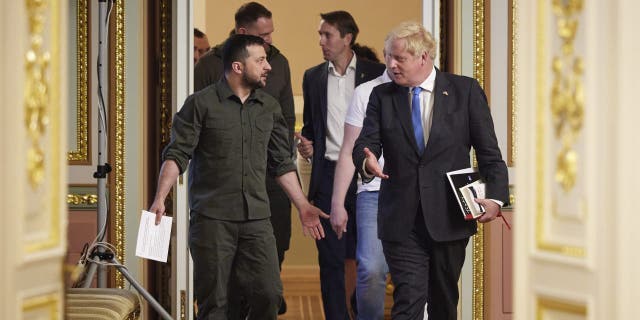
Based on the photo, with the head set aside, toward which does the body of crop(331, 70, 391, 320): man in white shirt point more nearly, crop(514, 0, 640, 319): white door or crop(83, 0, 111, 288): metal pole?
the white door

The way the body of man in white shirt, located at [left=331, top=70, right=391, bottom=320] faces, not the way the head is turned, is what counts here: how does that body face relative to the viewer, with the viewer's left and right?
facing the viewer

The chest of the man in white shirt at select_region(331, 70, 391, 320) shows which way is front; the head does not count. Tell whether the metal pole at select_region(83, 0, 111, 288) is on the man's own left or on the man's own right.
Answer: on the man's own right

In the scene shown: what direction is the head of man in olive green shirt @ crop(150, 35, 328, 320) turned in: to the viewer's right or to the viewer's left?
to the viewer's right
